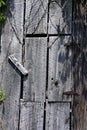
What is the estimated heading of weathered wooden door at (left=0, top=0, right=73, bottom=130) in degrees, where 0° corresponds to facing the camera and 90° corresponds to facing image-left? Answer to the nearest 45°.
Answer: approximately 0°
